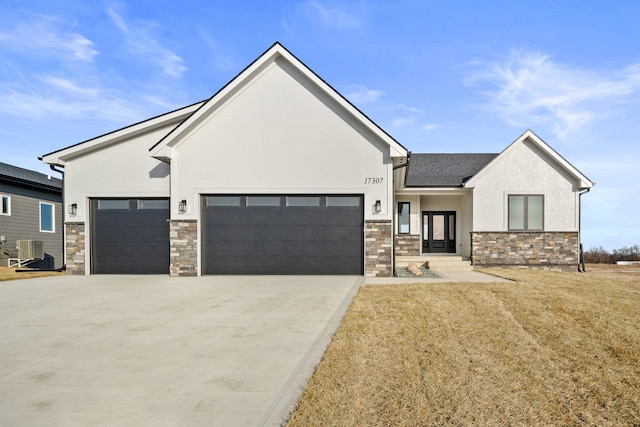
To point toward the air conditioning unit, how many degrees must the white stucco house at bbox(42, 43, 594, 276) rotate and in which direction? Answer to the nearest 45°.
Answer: approximately 135° to its right

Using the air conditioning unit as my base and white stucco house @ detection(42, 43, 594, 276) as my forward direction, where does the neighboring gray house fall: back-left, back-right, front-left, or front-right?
back-left

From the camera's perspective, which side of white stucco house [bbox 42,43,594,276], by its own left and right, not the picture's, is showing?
front
